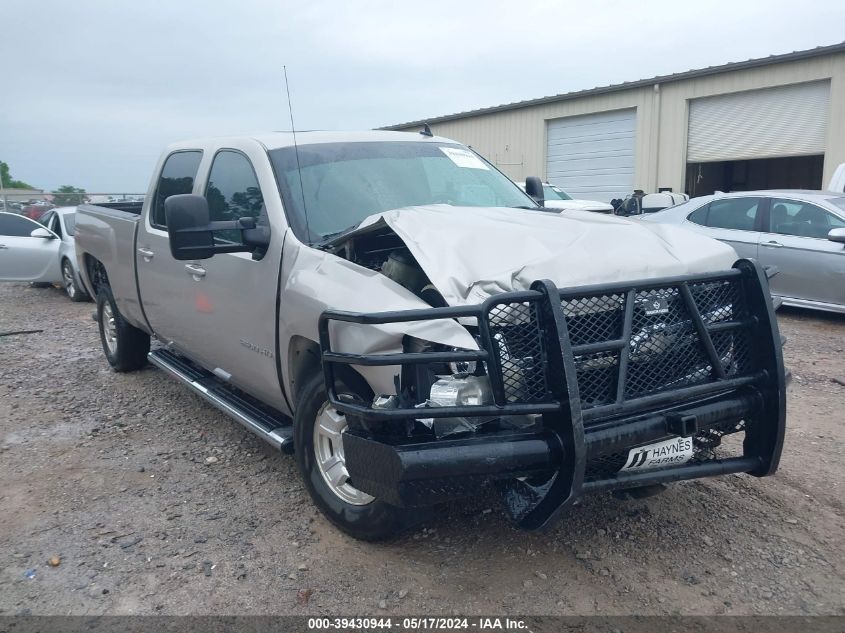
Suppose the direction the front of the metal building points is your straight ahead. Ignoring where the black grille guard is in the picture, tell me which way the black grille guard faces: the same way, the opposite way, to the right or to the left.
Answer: to the left

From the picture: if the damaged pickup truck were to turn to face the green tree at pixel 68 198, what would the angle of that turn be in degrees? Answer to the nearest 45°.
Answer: approximately 180°

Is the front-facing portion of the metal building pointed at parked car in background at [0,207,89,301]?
yes

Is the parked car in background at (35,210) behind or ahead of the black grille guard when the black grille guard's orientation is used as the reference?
behind

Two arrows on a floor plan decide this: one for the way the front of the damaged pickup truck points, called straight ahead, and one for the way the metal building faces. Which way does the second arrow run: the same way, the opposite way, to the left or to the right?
to the right

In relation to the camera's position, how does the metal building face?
facing the viewer and to the left of the viewer

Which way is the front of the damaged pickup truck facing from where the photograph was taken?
facing the viewer and to the right of the viewer
